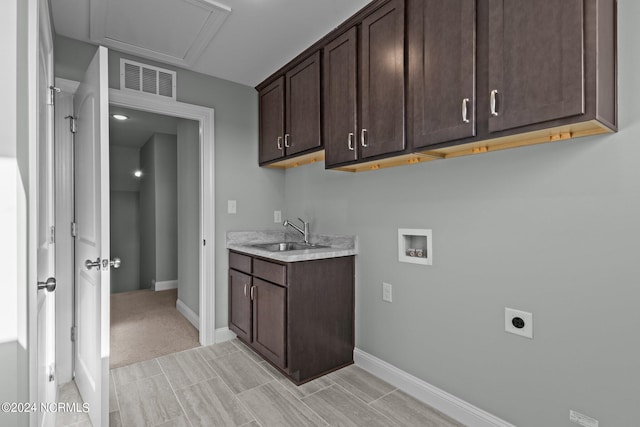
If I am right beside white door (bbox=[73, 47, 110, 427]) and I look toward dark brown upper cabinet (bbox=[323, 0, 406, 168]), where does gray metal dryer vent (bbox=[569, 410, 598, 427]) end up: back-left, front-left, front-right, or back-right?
front-right

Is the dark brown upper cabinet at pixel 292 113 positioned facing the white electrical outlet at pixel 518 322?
no

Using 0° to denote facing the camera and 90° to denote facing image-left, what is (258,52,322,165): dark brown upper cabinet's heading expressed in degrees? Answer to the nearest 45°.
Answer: approximately 45°

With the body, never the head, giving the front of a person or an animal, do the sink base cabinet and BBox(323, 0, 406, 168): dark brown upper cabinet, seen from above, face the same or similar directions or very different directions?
same or similar directions

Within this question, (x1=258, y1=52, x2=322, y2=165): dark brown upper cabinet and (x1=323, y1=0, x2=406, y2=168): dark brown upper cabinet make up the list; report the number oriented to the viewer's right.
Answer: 0

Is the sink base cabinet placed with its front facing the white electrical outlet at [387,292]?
no

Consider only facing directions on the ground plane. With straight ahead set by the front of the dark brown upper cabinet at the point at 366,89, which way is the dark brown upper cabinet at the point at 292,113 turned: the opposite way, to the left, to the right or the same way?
the same way

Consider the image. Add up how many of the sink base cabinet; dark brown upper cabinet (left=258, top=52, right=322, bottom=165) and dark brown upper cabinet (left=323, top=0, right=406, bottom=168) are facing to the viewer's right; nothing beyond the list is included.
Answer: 0

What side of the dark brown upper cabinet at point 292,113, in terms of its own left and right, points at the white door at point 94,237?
front

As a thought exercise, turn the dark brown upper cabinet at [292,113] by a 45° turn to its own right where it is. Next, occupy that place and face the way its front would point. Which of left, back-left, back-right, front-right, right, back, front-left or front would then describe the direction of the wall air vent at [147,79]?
front

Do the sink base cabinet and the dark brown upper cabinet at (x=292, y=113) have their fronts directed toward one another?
no

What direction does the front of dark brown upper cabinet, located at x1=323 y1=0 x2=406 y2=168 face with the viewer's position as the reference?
facing the viewer and to the left of the viewer

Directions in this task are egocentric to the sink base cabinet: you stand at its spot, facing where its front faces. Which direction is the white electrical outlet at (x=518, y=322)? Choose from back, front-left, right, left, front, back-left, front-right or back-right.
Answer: left
